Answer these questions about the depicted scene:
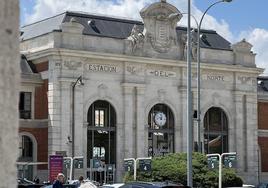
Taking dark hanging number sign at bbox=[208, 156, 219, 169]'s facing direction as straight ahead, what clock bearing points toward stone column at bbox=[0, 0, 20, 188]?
The stone column is roughly at 12 o'clock from the dark hanging number sign.

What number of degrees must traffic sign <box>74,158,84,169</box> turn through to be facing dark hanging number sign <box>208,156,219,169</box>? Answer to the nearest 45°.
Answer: approximately 45° to its left

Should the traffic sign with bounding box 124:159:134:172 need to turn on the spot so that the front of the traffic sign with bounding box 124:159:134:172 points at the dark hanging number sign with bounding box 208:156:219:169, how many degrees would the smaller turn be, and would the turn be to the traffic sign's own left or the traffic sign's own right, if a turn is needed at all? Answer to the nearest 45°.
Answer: approximately 45° to the traffic sign's own left

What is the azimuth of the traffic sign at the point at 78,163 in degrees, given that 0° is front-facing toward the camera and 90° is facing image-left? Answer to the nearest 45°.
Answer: approximately 0°

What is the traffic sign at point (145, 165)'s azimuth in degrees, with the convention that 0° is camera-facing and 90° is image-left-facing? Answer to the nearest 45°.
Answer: approximately 0°

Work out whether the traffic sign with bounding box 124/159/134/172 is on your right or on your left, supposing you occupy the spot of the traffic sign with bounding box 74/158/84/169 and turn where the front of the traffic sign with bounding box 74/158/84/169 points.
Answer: on your left
